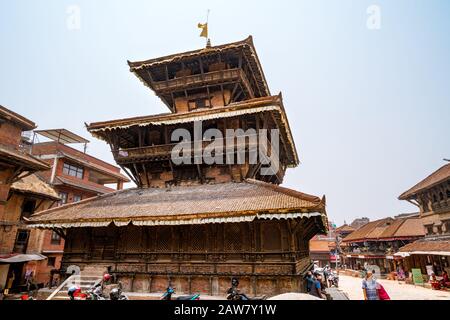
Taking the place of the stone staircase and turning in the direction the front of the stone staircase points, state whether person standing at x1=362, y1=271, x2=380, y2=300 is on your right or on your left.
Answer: on your left

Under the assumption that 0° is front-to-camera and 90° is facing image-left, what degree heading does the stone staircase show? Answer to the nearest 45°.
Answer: approximately 45°

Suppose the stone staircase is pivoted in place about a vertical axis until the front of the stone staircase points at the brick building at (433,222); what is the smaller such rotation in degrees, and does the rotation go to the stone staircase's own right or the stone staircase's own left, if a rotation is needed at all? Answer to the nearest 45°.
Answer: approximately 135° to the stone staircase's own left

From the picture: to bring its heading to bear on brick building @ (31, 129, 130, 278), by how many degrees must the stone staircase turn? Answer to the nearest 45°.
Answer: approximately 135° to its right

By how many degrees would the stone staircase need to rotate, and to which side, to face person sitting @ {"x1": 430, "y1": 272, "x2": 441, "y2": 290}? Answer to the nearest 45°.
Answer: approximately 135° to its left

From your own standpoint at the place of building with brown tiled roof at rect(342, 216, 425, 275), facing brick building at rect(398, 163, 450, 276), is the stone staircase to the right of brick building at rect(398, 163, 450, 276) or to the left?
right

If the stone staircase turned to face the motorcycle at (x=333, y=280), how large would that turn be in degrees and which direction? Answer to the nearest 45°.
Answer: approximately 135° to its left

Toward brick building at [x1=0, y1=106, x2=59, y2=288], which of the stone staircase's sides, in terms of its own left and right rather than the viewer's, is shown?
right
